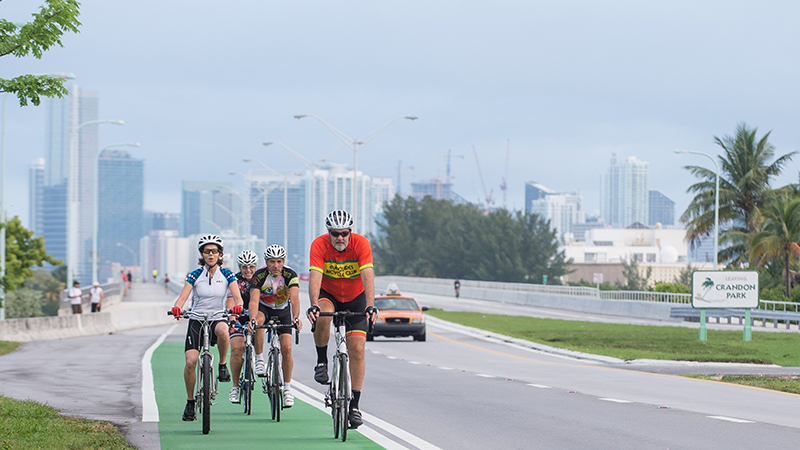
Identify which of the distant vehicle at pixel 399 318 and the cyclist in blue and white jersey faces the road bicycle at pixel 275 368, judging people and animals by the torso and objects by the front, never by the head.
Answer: the distant vehicle

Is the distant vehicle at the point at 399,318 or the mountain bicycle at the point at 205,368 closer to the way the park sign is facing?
the mountain bicycle

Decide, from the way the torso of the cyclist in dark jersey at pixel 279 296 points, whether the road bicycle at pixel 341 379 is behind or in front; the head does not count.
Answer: in front

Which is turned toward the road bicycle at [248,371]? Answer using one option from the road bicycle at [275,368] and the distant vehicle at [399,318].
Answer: the distant vehicle
